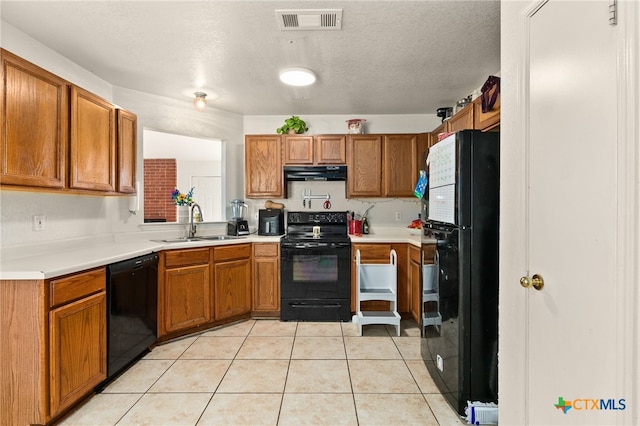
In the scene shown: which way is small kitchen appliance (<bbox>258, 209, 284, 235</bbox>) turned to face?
toward the camera

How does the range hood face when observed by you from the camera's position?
facing the viewer

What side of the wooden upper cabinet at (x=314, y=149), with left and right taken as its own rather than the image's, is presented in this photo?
front

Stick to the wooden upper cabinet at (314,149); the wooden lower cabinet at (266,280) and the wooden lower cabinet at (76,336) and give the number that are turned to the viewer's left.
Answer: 0

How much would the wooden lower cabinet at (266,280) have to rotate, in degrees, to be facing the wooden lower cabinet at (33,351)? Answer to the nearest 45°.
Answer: approximately 45° to its right

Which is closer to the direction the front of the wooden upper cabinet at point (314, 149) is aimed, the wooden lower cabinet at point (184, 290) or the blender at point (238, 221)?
the wooden lower cabinet

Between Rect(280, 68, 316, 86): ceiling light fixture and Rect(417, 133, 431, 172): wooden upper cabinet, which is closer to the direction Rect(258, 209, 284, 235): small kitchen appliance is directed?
the ceiling light fixture

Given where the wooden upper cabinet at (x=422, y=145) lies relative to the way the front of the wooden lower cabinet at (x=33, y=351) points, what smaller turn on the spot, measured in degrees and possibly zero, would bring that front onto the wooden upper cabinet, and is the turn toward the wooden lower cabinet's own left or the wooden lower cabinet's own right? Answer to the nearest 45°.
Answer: approximately 45° to the wooden lower cabinet's own left

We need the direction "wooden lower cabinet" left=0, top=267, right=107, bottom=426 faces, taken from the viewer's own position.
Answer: facing the viewer and to the right of the viewer

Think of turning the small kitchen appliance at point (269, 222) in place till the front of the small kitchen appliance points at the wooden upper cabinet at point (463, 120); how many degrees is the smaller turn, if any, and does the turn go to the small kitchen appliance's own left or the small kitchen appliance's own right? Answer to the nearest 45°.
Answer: approximately 45° to the small kitchen appliance's own left

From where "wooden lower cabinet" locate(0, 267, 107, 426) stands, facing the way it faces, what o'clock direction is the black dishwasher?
The black dishwasher is roughly at 9 o'clock from the wooden lower cabinet.
